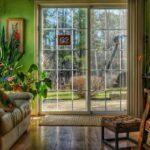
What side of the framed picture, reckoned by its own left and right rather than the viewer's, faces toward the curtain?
left

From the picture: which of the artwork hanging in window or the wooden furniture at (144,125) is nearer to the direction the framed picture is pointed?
the wooden furniture

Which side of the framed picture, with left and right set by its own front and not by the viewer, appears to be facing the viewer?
front

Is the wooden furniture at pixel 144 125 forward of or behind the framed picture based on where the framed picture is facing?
forward

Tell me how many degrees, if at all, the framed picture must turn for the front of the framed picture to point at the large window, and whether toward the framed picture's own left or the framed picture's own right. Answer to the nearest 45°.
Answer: approximately 90° to the framed picture's own left

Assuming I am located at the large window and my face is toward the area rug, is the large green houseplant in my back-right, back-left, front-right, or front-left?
front-right
